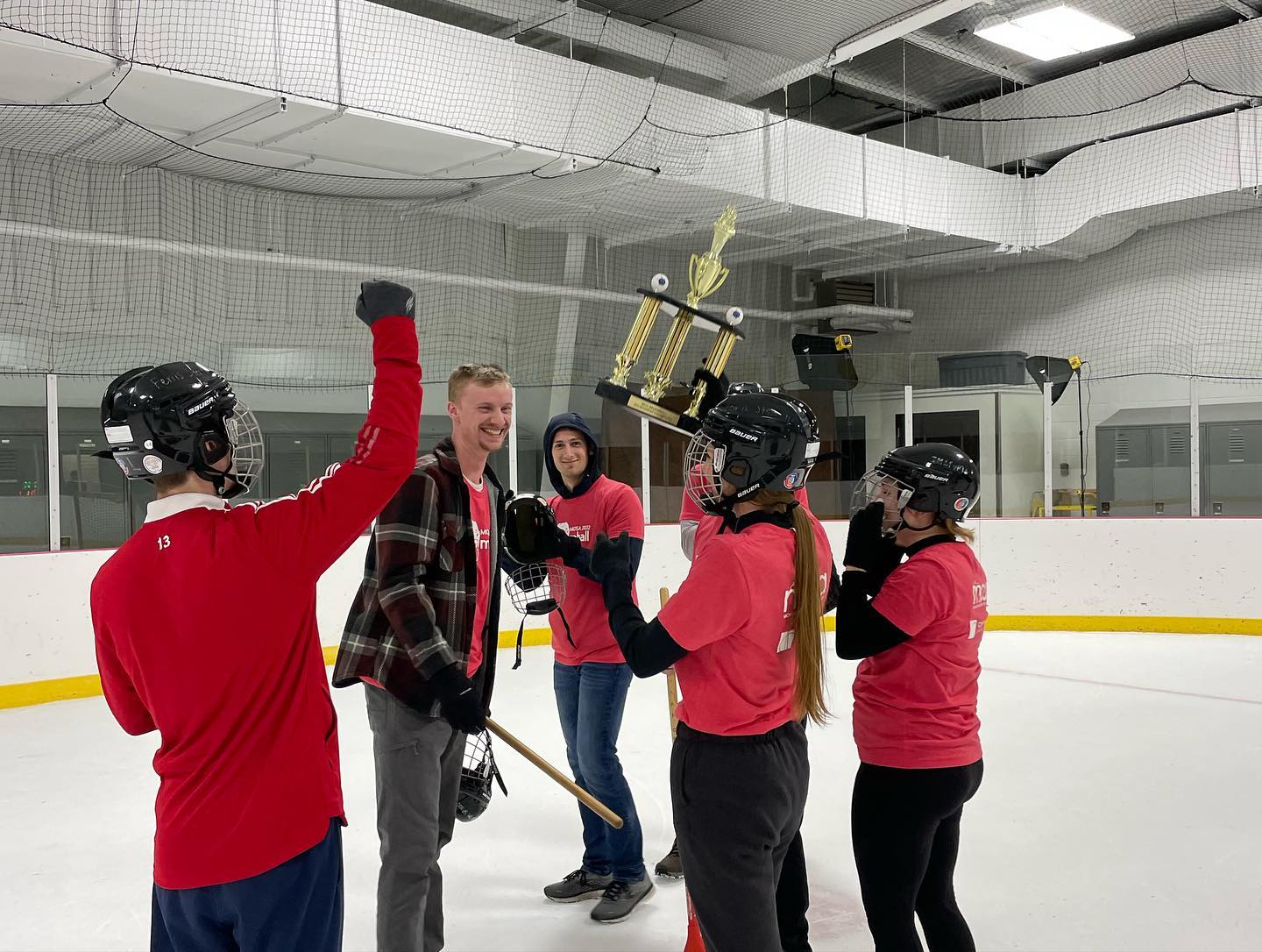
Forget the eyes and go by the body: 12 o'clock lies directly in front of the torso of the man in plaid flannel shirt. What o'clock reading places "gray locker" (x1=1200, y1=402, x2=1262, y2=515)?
The gray locker is roughly at 9 o'clock from the man in plaid flannel shirt.

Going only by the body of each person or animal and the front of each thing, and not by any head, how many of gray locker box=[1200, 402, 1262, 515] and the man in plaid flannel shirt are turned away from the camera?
0

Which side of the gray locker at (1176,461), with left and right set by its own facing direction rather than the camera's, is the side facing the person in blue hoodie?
front

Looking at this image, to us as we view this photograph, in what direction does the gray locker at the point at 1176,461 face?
facing the viewer

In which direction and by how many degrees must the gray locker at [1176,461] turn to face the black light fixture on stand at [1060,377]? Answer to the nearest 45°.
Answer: approximately 90° to its right

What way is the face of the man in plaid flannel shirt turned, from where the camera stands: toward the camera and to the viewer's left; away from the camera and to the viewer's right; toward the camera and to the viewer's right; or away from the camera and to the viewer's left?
toward the camera and to the viewer's right

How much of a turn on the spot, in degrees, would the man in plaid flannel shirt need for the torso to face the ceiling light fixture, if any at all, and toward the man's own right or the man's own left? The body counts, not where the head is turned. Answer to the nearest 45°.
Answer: approximately 90° to the man's own left

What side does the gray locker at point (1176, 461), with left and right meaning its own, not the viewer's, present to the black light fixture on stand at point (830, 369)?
right

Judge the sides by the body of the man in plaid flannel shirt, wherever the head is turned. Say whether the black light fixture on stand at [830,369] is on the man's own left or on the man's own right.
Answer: on the man's own left

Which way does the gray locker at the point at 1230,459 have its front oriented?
toward the camera

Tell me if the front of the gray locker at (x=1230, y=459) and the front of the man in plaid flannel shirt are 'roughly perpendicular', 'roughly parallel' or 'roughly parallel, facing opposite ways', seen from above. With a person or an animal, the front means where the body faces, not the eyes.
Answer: roughly perpendicular

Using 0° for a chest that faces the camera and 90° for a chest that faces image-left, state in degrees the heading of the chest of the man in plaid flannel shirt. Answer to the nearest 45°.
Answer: approximately 315°
